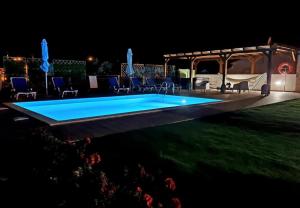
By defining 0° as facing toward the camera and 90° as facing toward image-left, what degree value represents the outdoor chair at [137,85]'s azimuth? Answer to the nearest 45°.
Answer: approximately 315°

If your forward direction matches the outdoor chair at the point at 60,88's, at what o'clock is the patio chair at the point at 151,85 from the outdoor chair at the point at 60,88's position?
The patio chair is roughly at 10 o'clock from the outdoor chair.

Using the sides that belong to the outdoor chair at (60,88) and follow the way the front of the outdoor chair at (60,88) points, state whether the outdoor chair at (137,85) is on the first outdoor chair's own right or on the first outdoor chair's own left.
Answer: on the first outdoor chair's own left

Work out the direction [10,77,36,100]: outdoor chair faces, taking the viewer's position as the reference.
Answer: facing the viewer and to the right of the viewer

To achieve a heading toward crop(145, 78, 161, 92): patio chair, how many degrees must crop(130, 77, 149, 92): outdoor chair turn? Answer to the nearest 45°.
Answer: approximately 45° to its left

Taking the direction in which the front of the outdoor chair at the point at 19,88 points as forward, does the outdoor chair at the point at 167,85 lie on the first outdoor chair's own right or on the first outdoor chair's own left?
on the first outdoor chair's own left

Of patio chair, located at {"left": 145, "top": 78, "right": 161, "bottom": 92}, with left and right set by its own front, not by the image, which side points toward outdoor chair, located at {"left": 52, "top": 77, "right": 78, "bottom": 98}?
right

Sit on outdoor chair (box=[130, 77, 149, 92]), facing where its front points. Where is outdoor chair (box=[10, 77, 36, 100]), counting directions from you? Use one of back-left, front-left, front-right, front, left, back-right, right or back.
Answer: right

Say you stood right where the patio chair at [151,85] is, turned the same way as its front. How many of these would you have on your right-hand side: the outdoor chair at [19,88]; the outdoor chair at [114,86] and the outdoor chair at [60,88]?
3
